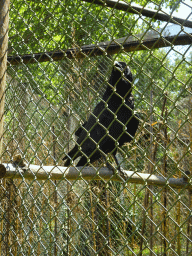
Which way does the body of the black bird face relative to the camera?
to the viewer's right
